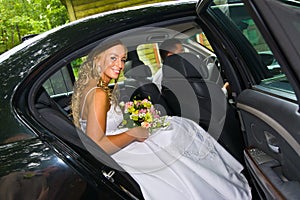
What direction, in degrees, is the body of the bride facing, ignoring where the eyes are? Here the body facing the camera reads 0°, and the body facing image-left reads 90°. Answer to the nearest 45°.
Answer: approximately 270°
